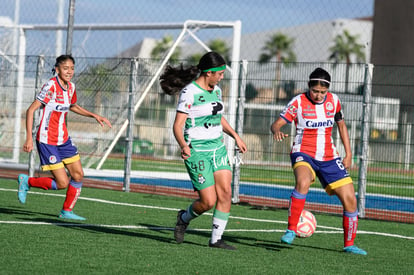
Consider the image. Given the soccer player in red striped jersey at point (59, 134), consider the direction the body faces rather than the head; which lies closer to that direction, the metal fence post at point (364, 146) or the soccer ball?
the soccer ball

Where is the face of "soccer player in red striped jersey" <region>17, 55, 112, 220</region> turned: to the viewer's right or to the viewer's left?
to the viewer's right

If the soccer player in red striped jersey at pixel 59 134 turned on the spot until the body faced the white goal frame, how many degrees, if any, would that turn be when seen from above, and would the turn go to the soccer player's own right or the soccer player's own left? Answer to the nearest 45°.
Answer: approximately 135° to the soccer player's own left

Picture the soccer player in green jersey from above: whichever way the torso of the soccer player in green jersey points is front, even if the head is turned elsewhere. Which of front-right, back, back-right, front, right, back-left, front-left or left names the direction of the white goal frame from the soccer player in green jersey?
back-left

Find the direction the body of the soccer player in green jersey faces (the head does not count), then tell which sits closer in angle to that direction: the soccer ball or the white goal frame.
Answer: the soccer ball

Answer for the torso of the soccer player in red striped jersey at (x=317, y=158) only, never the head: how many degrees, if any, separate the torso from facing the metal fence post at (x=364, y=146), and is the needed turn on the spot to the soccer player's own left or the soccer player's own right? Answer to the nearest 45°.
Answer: approximately 180°

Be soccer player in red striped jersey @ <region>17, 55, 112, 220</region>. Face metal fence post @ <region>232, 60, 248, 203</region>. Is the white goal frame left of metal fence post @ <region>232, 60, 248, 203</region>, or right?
left

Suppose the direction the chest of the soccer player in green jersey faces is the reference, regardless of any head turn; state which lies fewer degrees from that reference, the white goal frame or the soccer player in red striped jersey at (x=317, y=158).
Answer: the soccer player in red striped jersey
